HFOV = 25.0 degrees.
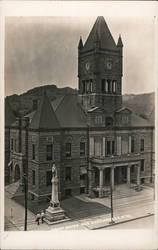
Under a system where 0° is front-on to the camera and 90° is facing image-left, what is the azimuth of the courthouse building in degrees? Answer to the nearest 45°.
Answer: approximately 315°
